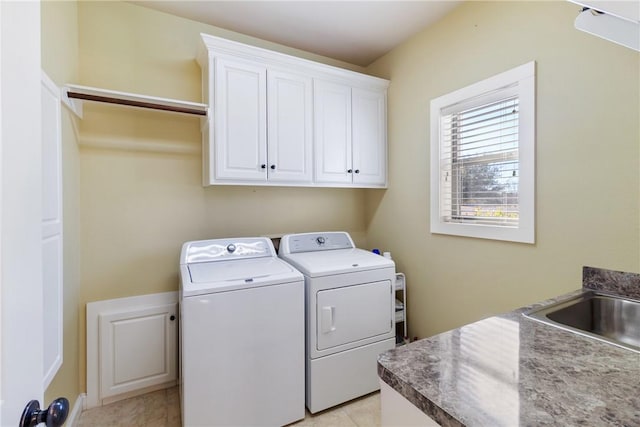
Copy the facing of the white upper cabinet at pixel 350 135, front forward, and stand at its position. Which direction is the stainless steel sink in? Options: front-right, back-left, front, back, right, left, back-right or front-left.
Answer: front

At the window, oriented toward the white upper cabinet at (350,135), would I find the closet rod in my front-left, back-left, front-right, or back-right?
front-left

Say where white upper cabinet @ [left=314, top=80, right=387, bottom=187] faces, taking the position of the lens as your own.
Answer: facing the viewer and to the right of the viewer

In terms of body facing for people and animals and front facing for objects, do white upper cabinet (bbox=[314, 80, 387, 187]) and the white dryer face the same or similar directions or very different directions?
same or similar directions

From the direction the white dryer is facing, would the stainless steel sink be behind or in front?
in front

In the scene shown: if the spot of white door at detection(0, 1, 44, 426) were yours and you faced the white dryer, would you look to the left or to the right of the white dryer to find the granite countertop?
right

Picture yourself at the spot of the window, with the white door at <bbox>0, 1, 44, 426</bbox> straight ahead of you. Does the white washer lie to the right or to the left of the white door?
right

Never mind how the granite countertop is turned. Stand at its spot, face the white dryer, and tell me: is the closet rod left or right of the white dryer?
left

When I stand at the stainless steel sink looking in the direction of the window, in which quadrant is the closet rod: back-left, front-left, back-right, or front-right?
front-left

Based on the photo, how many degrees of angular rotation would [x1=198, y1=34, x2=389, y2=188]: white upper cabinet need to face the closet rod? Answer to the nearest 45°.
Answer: approximately 135° to its right

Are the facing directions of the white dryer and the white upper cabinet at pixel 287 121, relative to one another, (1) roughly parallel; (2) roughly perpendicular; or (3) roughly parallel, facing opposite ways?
roughly parallel

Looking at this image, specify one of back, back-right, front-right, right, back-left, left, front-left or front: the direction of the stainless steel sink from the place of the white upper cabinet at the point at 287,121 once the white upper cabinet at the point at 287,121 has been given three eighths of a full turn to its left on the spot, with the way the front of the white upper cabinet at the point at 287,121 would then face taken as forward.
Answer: back-right
